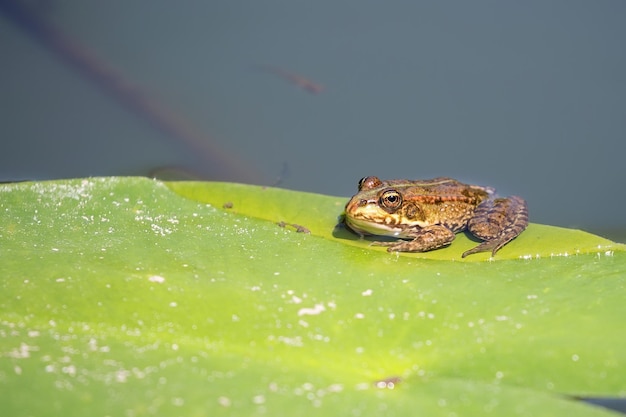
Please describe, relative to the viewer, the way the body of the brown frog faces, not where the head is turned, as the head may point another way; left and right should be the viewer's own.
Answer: facing the viewer and to the left of the viewer
